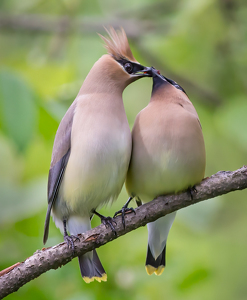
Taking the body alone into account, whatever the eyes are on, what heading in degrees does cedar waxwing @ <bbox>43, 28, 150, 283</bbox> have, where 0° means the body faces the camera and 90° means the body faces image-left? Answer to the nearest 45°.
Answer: approximately 315°

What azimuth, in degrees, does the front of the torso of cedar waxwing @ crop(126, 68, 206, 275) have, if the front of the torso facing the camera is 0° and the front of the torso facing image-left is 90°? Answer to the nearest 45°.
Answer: approximately 0°

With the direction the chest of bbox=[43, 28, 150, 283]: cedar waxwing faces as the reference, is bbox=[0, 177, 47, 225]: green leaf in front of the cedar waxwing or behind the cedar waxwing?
behind
